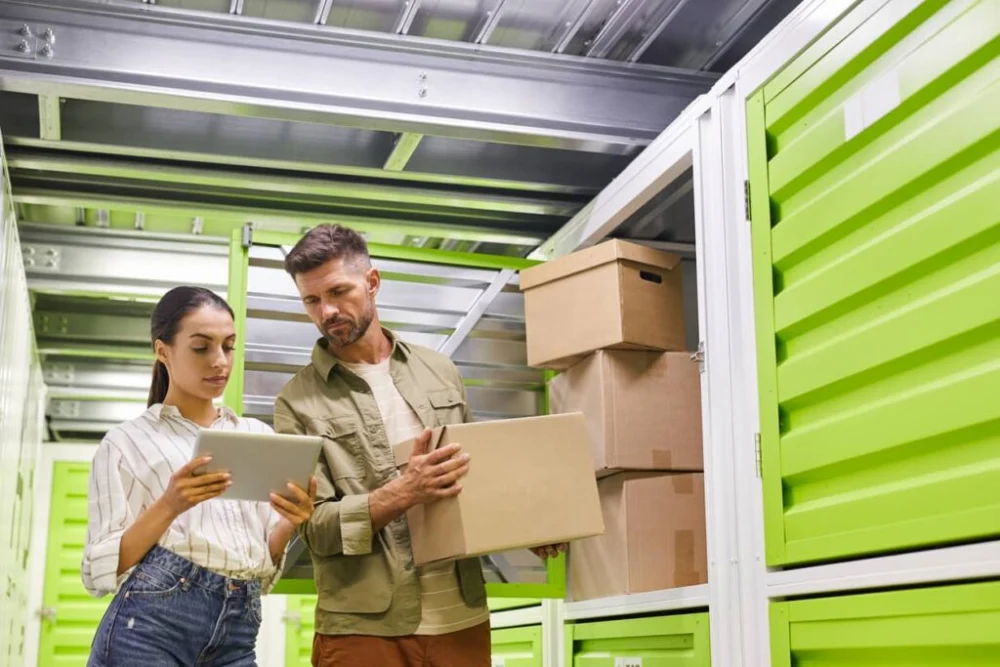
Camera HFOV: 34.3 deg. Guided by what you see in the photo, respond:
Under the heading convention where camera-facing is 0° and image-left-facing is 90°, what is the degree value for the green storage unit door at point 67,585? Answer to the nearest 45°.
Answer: approximately 0°

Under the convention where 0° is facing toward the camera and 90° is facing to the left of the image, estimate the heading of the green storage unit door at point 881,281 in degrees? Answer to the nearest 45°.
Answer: approximately 45°

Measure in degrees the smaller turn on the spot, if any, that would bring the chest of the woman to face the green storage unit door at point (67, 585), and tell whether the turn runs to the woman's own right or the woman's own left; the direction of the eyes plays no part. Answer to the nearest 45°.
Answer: approximately 135° to the woman's own left

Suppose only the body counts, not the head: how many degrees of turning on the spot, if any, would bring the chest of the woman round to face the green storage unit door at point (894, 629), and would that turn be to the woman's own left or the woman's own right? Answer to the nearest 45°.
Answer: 0° — they already face it

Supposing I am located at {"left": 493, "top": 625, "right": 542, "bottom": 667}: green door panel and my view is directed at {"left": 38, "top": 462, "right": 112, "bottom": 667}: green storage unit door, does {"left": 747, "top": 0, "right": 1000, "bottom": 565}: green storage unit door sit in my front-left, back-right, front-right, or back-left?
back-left

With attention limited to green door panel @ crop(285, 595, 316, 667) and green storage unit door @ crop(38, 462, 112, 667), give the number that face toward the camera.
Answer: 2
